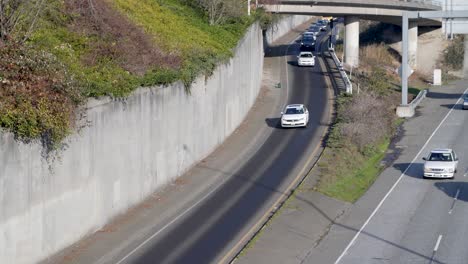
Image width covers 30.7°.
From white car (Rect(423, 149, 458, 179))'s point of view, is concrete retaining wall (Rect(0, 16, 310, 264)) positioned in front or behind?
in front
